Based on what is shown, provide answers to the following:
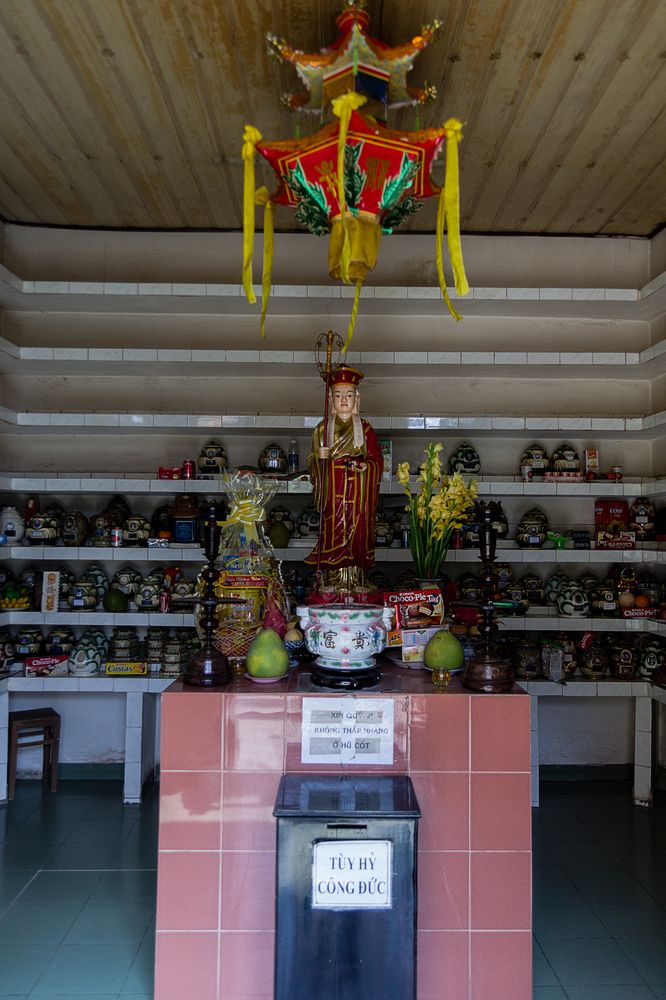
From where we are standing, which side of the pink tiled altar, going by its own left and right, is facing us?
front

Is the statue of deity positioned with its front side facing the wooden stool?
no

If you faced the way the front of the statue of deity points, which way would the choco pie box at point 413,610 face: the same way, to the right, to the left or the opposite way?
the same way

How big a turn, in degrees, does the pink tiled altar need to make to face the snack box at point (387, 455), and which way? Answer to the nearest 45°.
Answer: approximately 180°

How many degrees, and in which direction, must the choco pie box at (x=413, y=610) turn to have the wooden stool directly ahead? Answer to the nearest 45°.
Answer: approximately 135° to its right

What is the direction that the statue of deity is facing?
toward the camera

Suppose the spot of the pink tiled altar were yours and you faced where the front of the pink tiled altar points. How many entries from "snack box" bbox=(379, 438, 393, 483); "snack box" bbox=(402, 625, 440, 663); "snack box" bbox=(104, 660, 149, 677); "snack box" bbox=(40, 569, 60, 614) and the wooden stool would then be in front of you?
0

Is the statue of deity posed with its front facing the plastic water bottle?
no

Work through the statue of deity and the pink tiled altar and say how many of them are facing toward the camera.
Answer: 2

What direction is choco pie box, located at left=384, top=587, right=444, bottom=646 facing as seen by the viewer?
toward the camera

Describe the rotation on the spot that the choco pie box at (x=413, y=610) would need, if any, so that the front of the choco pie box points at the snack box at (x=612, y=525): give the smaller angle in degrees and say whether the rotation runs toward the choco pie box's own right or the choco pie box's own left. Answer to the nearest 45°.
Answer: approximately 135° to the choco pie box's own left

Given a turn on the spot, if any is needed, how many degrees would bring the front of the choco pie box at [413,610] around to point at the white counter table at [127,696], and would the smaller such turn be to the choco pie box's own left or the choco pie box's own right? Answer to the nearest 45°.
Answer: approximately 135° to the choco pie box's own right

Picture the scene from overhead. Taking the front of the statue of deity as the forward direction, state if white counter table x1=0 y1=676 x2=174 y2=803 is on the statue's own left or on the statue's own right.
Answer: on the statue's own right

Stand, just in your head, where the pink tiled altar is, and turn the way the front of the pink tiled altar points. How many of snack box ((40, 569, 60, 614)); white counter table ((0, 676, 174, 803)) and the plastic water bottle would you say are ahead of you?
0

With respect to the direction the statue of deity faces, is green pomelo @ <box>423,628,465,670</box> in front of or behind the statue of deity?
in front

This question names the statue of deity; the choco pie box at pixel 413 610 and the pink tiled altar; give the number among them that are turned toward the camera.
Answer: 3

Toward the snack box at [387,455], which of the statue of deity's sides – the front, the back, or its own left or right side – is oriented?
back
